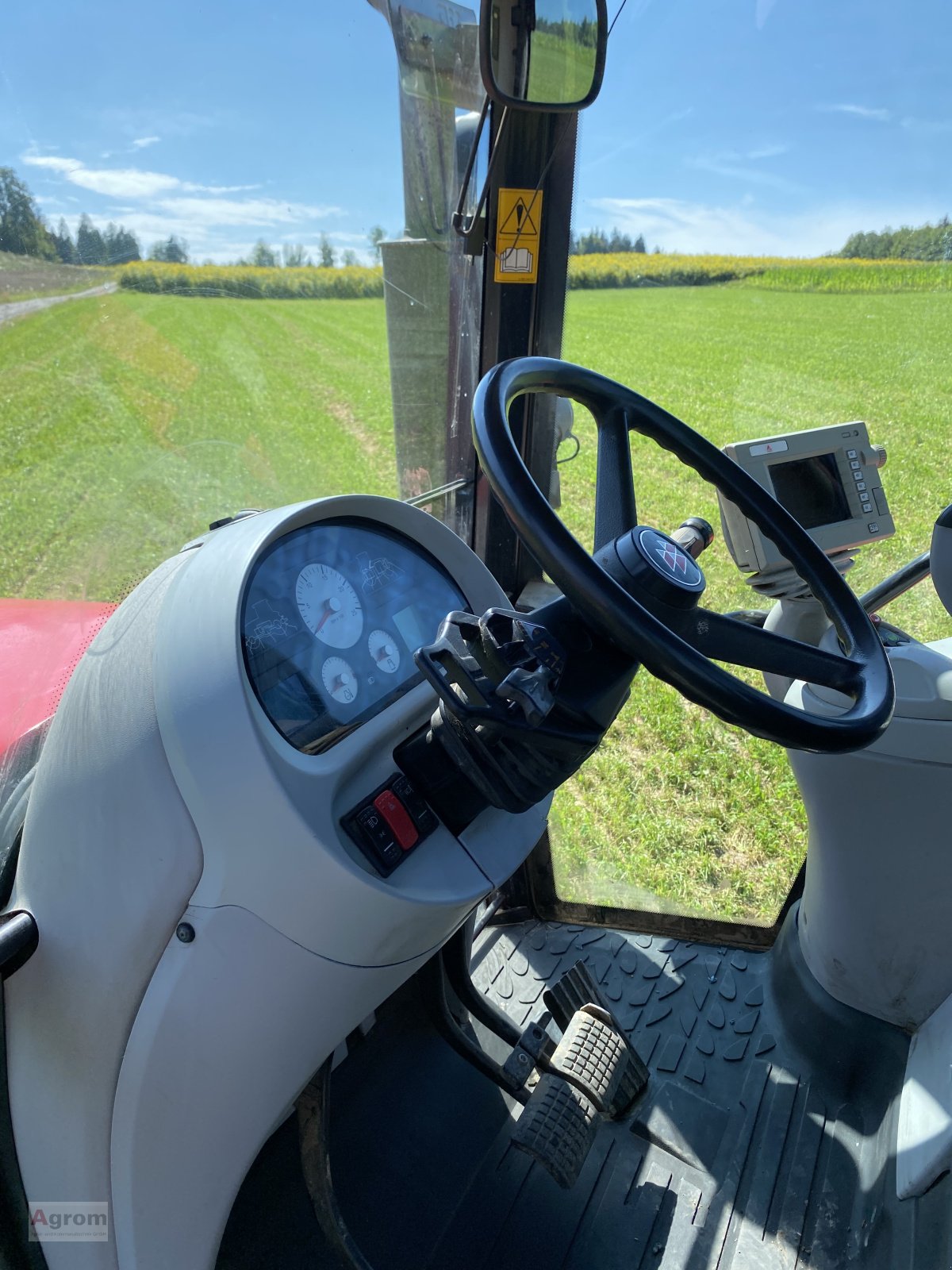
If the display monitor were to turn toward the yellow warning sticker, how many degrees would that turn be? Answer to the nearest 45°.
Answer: approximately 90° to its right

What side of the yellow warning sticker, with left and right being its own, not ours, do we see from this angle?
front

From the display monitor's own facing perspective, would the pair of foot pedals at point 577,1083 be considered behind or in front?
in front

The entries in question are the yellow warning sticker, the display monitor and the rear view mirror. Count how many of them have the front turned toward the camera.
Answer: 3

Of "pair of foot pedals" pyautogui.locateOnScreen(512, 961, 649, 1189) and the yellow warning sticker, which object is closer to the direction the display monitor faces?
the pair of foot pedals
